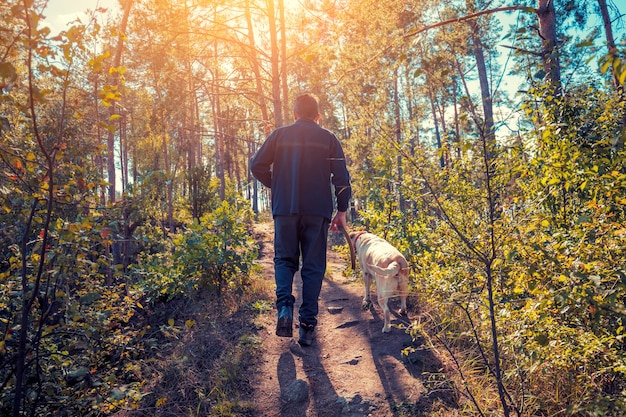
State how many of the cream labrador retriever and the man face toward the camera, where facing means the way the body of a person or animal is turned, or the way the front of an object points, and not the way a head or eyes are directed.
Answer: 0

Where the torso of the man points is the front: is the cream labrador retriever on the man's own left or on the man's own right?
on the man's own right

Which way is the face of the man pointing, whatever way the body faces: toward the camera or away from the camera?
away from the camera

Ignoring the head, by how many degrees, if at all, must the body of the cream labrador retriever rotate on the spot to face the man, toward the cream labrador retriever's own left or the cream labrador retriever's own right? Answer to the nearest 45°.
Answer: approximately 90° to the cream labrador retriever's own left

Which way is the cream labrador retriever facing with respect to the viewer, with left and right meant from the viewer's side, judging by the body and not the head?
facing away from the viewer and to the left of the viewer

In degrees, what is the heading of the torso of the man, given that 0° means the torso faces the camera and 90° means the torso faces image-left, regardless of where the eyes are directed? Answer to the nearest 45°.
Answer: approximately 180°
